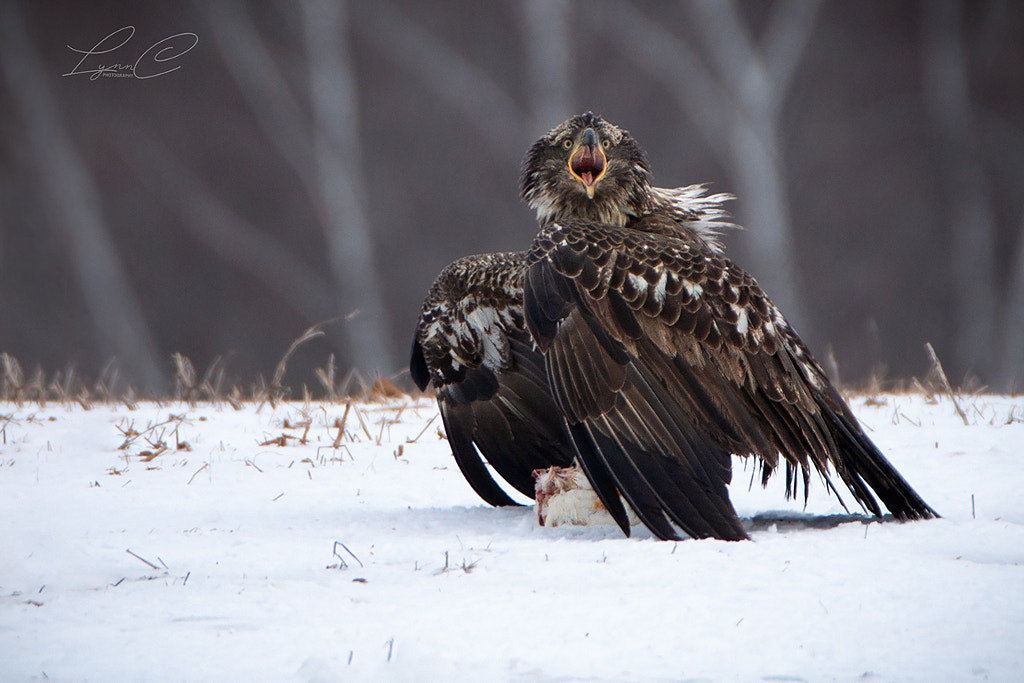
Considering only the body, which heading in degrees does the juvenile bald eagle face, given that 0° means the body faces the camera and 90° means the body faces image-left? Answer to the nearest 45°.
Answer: approximately 45°

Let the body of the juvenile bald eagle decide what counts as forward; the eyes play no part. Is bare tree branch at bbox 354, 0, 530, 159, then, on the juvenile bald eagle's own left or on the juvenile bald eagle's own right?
on the juvenile bald eagle's own right

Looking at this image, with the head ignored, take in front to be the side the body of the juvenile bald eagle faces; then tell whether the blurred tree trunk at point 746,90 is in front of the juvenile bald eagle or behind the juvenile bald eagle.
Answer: behind

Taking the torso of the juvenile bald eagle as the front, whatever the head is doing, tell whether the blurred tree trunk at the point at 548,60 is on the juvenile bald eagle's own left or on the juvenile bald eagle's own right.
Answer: on the juvenile bald eagle's own right

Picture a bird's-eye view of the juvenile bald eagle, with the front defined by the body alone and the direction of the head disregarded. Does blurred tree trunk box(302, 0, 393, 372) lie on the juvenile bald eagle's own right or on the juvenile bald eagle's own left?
on the juvenile bald eagle's own right

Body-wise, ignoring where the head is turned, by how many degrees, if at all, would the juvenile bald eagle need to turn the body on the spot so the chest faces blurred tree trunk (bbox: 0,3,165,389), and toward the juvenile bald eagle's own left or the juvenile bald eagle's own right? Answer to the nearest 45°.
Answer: approximately 90° to the juvenile bald eagle's own right
